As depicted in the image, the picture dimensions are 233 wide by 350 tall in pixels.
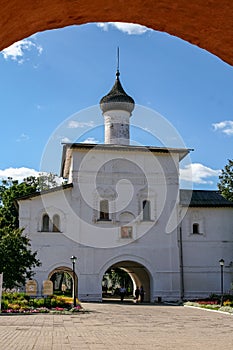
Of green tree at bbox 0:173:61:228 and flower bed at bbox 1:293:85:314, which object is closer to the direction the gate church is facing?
the flower bed

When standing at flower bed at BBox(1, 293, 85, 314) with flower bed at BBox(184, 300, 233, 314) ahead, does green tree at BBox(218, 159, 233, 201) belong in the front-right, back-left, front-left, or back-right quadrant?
front-left

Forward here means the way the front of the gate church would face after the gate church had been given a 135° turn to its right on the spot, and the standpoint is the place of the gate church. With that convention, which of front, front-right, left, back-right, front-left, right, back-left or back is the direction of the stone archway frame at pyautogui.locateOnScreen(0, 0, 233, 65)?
back-left

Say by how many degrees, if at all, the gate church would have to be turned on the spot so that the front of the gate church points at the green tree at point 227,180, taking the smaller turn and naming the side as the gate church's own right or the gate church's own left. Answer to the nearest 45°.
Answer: approximately 135° to the gate church's own left

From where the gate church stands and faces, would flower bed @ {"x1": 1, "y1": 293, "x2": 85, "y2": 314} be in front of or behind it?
in front

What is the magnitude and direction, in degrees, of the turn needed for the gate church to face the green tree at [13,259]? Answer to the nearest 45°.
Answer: approximately 45° to its right

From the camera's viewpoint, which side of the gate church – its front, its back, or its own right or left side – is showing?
front

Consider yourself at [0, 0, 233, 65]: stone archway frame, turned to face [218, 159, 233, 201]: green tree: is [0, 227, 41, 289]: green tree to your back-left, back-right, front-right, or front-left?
front-left
